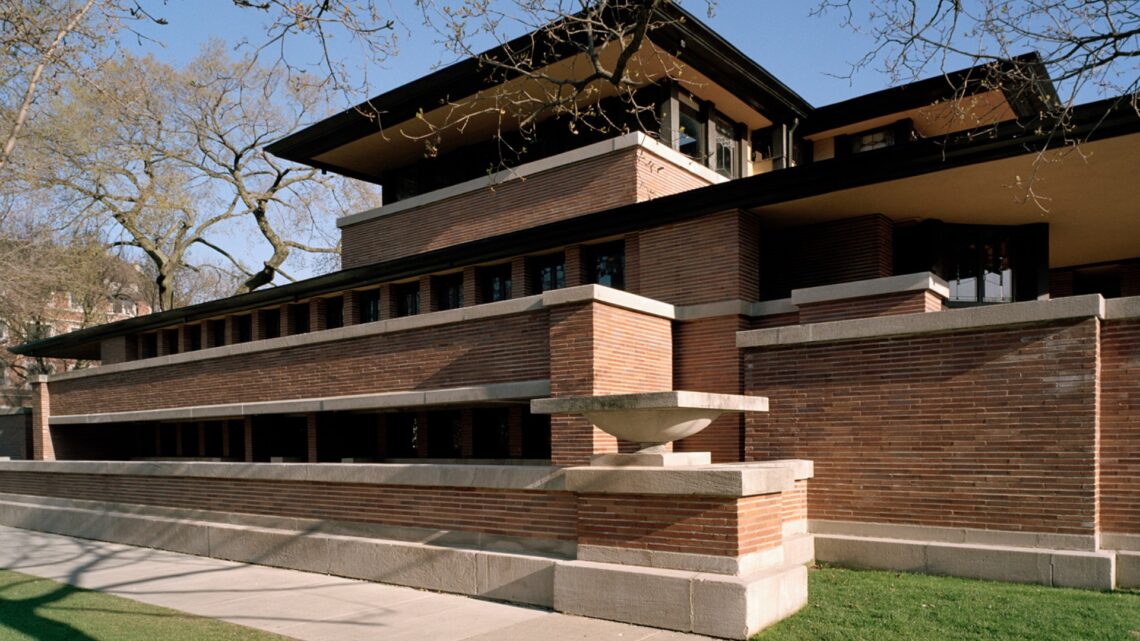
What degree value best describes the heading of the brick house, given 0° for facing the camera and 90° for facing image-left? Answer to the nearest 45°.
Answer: approximately 45°
